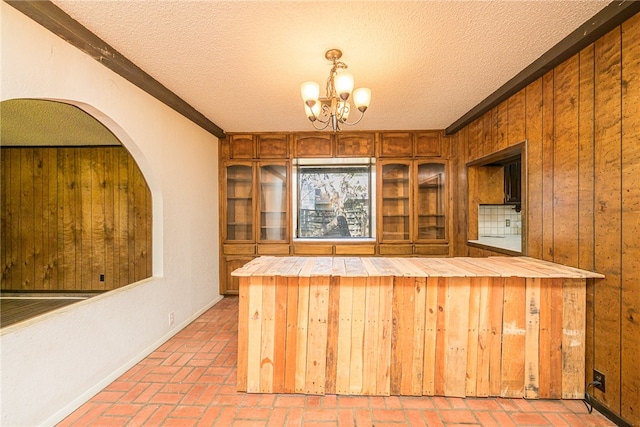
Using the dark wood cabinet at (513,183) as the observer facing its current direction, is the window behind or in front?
in front

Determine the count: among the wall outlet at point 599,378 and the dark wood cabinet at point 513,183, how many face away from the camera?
0

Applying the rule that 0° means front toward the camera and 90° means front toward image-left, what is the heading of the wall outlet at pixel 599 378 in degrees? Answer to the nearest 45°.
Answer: approximately 45°

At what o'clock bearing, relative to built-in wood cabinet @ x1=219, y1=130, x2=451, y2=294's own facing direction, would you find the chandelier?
The chandelier is roughly at 12 o'clock from the built-in wood cabinet.

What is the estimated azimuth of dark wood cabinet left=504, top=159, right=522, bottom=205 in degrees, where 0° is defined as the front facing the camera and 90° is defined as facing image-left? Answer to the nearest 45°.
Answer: approximately 45°

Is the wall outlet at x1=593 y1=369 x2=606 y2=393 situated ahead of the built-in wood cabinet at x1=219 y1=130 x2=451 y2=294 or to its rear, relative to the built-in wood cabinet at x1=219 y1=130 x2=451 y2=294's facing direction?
ahead

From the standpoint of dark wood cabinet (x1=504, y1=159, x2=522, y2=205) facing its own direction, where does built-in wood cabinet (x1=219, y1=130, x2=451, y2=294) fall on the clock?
The built-in wood cabinet is roughly at 1 o'clock from the dark wood cabinet.

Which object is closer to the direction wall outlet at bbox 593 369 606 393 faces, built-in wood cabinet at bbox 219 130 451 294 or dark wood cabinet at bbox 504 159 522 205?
the built-in wood cabinet

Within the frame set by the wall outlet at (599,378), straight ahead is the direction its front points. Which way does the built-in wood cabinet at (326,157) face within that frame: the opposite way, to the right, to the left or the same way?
to the left

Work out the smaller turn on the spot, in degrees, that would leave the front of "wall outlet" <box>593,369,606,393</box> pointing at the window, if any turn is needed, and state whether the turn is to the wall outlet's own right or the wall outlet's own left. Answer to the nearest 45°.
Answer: approximately 45° to the wall outlet's own right

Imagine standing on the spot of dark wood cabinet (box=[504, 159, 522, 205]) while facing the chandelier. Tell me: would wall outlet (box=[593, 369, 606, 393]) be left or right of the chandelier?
left

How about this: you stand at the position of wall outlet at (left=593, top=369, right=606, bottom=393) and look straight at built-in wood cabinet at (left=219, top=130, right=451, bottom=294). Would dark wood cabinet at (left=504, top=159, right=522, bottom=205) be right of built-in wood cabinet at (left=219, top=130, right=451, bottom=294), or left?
right
